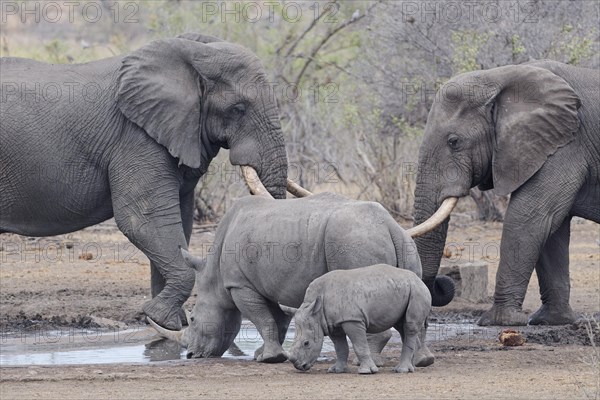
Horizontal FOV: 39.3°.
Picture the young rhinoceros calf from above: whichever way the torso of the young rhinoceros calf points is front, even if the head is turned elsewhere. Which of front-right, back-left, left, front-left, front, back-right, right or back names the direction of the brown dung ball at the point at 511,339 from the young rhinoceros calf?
back-right

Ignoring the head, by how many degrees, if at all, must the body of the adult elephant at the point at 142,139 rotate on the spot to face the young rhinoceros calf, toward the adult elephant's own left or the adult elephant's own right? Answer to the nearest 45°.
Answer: approximately 45° to the adult elephant's own right

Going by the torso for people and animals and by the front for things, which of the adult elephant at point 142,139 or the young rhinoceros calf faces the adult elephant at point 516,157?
the adult elephant at point 142,139

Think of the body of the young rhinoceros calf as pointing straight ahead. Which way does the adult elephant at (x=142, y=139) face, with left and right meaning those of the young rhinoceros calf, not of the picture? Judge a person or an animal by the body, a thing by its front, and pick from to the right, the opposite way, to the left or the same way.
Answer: the opposite way

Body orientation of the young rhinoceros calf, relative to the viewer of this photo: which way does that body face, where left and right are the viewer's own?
facing to the left of the viewer

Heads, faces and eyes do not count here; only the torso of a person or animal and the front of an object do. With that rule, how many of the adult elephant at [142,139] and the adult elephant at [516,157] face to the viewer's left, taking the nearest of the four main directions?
1

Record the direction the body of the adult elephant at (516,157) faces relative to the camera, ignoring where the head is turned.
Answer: to the viewer's left

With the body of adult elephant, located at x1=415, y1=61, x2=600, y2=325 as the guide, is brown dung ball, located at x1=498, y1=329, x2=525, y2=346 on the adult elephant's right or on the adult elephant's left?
on the adult elephant's left

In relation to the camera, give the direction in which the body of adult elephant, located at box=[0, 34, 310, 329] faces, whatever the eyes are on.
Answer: to the viewer's right

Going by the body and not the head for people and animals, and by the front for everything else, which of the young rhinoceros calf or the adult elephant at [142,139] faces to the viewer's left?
the young rhinoceros calf

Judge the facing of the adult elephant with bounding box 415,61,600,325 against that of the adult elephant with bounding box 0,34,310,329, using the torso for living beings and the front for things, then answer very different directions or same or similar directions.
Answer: very different directions
